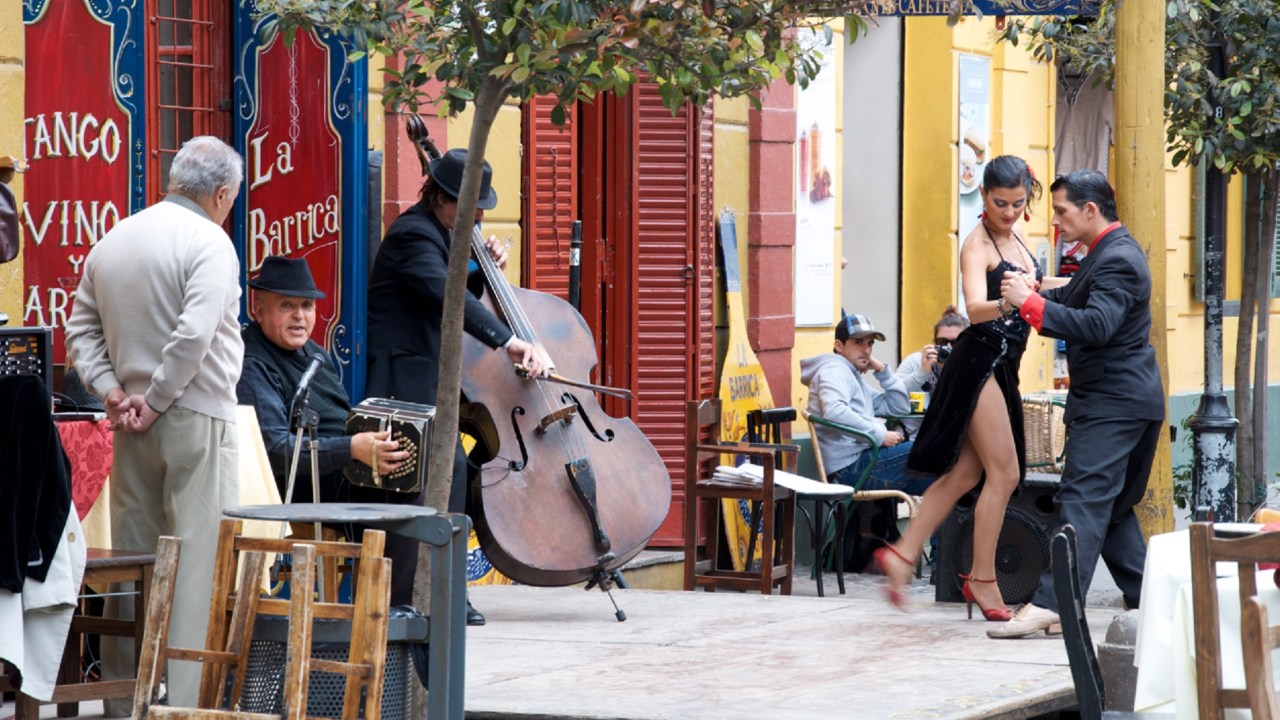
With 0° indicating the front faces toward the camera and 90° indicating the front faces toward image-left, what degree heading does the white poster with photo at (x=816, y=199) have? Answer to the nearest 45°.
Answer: approximately 0°

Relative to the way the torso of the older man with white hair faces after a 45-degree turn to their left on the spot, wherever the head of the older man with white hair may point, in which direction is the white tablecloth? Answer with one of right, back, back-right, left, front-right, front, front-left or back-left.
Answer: back-right

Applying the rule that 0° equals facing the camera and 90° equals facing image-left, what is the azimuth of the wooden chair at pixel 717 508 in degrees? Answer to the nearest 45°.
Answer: approximately 270°

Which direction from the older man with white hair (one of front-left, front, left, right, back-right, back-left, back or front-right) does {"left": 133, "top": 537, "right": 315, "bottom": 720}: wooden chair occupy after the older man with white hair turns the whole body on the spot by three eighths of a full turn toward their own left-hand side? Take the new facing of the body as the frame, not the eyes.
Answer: left

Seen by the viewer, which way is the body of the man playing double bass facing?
to the viewer's right

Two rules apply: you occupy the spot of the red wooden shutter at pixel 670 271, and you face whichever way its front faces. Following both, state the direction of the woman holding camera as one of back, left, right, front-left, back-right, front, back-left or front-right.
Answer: back-left
